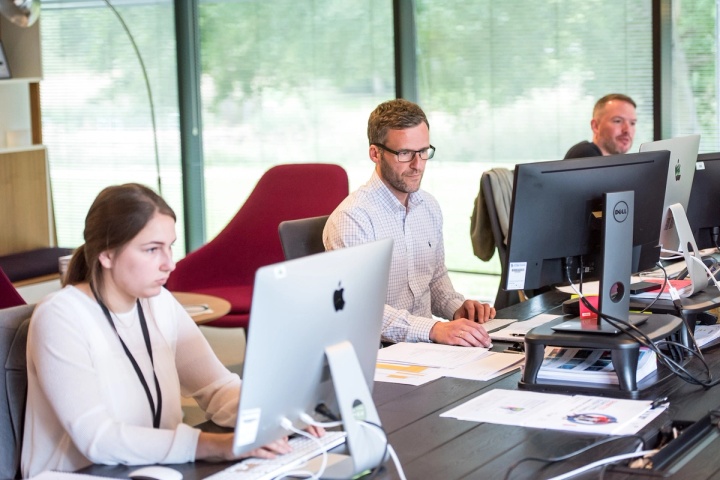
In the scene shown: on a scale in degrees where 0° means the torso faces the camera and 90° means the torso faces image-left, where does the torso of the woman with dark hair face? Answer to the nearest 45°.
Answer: approximately 315°

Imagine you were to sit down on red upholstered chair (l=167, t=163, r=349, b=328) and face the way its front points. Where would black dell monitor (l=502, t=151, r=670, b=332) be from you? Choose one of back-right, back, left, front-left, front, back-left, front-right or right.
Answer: front-left

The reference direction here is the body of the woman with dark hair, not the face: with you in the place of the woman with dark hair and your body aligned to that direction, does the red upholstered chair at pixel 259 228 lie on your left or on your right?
on your left

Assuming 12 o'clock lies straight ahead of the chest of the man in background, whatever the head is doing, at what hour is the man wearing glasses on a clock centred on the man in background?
The man wearing glasses is roughly at 2 o'clock from the man in background.

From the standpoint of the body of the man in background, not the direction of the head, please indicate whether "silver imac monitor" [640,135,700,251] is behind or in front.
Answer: in front

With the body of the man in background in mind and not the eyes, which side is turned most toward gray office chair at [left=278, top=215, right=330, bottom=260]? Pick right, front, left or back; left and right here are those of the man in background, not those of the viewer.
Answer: right

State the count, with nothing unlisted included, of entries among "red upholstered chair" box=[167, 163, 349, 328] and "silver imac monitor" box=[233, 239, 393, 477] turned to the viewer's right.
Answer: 0

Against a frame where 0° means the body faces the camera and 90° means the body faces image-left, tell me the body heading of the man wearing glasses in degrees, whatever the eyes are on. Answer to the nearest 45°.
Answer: approximately 315°

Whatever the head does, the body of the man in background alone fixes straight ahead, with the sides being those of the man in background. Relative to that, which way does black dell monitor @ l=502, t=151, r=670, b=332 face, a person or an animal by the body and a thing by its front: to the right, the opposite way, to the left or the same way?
the opposite way

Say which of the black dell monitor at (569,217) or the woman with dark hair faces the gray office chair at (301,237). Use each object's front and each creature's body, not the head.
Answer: the black dell monitor

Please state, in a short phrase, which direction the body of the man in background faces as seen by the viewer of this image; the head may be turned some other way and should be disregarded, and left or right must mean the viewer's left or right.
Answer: facing the viewer and to the right of the viewer

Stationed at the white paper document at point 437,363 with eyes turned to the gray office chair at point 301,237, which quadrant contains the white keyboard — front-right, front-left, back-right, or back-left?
back-left

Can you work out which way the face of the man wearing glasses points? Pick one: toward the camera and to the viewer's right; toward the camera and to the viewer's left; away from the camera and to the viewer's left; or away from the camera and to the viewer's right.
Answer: toward the camera and to the viewer's right
